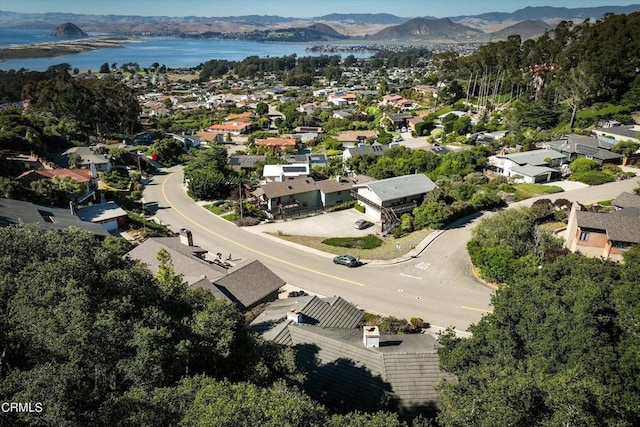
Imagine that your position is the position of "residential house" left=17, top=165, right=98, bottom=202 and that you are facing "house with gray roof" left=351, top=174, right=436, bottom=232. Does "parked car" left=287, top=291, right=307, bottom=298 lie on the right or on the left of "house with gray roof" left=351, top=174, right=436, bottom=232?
right

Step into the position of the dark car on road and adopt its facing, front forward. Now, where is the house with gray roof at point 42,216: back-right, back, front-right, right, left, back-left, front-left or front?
front-left

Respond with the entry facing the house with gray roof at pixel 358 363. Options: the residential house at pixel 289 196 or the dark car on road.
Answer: the residential house

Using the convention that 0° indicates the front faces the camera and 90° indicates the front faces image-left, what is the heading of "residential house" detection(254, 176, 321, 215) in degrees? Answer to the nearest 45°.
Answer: approximately 0°

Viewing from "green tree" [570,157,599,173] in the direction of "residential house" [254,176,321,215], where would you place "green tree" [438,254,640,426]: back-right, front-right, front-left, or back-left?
front-left

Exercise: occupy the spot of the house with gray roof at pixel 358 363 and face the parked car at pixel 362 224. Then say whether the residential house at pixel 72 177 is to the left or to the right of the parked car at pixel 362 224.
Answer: left

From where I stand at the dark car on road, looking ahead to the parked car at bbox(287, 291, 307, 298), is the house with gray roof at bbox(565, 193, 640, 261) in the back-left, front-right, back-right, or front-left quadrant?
back-left

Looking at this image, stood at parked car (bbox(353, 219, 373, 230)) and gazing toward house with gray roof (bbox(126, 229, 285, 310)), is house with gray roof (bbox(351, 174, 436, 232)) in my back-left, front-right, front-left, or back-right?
back-left

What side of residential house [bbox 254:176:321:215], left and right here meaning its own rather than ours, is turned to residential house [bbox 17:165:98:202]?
right

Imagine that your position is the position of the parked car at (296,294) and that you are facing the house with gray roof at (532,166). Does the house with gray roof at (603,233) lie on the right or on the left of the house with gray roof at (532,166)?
right

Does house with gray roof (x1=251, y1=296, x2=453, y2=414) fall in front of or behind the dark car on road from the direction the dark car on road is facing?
behind

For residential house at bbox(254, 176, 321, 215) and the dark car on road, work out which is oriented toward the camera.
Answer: the residential house

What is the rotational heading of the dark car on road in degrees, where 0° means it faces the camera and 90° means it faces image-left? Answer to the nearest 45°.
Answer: approximately 135°

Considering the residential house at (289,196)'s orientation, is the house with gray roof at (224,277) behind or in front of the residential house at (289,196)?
in front

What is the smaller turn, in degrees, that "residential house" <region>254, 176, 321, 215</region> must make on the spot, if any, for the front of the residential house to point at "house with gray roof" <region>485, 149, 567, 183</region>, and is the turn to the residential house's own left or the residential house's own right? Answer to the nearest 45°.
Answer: approximately 90° to the residential house's own left

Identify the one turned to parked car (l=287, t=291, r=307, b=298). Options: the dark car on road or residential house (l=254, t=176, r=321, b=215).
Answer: the residential house

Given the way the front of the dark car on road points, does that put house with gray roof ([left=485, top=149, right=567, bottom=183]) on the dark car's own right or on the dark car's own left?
on the dark car's own right

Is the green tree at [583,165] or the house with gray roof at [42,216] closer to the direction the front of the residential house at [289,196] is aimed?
the house with gray roof

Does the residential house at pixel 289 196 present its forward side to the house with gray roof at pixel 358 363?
yes
